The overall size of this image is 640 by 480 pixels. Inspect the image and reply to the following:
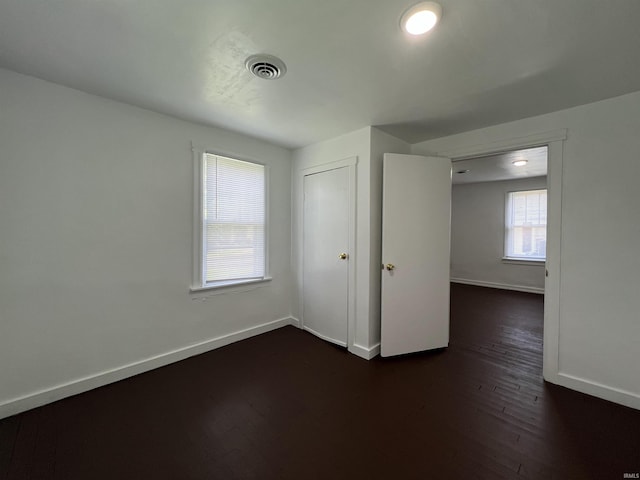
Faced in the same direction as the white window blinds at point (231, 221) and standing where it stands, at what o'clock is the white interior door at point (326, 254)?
The white interior door is roughly at 11 o'clock from the white window blinds.

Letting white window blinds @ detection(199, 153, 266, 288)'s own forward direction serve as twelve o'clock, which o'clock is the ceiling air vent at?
The ceiling air vent is roughly at 1 o'clock from the white window blinds.

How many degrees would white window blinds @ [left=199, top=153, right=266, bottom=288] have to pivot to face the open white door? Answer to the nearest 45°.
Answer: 0° — it already faces it

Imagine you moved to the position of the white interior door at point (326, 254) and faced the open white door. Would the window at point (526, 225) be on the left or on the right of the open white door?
left

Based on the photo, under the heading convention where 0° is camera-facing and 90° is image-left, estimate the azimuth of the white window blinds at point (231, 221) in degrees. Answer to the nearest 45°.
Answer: approximately 315°
